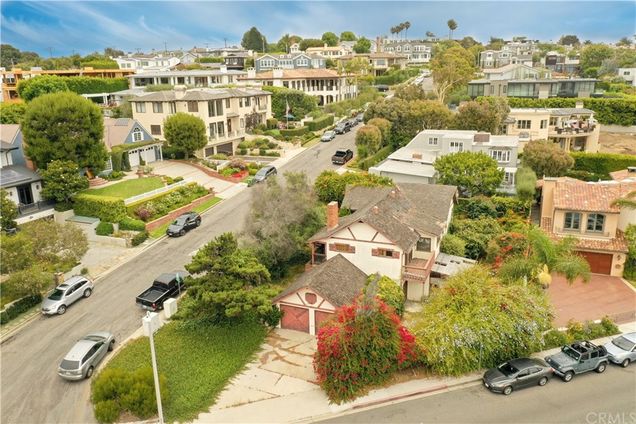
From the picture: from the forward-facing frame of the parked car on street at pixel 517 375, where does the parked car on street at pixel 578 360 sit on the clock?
the parked car on street at pixel 578 360 is roughly at 6 o'clock from the parked car on street at pixel 517 375.

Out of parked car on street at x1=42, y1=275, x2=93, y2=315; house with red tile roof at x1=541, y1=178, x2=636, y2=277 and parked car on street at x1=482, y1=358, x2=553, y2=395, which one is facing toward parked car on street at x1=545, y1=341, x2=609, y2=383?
the house with red tile roof

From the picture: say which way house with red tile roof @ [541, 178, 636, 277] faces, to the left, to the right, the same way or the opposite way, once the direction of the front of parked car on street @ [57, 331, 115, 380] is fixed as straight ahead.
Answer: the opposite way

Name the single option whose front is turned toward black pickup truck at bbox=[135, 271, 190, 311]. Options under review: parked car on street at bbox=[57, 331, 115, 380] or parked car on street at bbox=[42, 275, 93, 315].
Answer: parked car on street at bbox=[57, 331, 115, 380]

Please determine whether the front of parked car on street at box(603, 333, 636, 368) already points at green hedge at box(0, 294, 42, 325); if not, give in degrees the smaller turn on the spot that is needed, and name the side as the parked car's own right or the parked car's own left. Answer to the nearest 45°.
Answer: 0° — it already faces it

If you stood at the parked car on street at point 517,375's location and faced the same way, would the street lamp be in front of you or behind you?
in front

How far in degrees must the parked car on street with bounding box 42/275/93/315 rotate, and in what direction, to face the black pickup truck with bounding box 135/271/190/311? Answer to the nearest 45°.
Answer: approximately 90° to its left

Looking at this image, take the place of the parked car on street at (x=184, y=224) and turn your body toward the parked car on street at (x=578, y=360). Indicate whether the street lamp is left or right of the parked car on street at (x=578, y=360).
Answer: right

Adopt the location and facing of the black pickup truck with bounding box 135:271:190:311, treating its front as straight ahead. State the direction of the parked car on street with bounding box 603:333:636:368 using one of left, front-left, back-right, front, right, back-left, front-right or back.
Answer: right

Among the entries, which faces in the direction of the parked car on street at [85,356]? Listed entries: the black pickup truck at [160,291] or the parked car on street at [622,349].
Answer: the parked car on street at [622,349]

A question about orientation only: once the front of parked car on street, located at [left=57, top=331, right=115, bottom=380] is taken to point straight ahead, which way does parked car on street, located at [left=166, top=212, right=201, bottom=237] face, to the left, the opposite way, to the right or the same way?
the opposite way

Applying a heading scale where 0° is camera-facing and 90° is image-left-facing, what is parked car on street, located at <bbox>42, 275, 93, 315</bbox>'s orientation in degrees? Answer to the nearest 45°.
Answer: approximately 45°

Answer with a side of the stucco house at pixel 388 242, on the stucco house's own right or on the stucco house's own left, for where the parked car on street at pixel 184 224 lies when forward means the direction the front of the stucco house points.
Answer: on the stucco house's own right

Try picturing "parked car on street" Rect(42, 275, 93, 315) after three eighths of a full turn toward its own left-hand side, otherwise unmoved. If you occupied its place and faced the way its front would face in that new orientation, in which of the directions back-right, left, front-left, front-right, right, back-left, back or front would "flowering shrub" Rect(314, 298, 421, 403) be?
front-right
